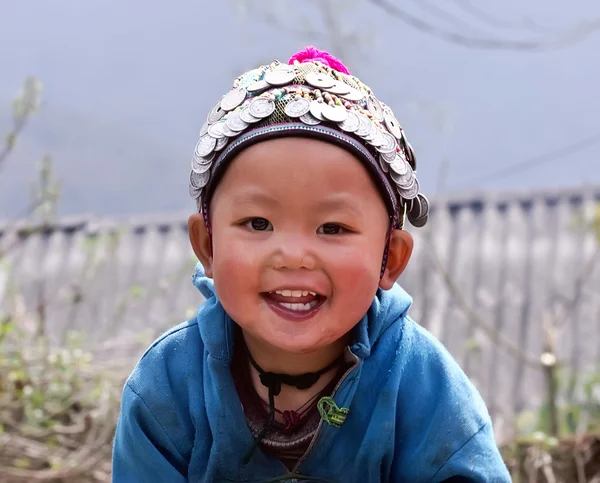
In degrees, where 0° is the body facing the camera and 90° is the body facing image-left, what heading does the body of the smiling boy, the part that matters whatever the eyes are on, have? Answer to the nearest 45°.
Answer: approximately 0°
